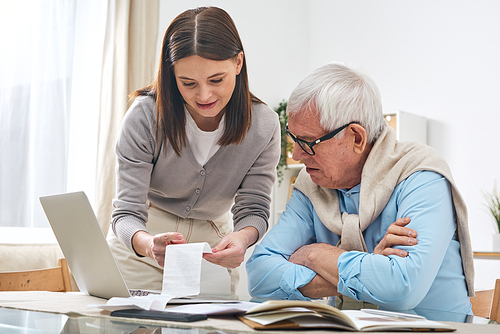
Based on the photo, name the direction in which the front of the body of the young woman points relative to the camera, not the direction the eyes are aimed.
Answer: toward the camera

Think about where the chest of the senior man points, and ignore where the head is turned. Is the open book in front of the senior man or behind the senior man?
in front

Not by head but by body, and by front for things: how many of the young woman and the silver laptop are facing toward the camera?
1

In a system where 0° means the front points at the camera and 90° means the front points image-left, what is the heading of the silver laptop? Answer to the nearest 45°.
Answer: approximately 225°

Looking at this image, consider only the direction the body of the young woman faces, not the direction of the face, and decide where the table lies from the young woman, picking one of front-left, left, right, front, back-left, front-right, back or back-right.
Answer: front

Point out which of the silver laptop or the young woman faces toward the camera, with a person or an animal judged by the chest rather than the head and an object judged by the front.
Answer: the young woman

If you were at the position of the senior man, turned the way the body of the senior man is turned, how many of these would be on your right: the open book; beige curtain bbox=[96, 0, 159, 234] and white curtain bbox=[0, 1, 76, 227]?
2

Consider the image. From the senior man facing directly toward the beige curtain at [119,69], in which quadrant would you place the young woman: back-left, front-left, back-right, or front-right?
front-left

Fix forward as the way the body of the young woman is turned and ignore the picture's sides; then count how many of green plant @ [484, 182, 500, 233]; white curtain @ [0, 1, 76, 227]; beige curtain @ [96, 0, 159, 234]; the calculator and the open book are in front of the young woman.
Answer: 2

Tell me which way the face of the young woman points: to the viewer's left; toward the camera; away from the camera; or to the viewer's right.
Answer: toward the camera

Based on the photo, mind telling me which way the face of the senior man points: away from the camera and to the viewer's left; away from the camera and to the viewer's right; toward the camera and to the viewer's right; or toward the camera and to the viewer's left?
toward the camera and to the viewer's left

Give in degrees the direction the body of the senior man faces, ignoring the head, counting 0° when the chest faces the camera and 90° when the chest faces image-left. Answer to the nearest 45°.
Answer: approximately 45°

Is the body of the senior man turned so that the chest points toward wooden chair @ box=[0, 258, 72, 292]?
no

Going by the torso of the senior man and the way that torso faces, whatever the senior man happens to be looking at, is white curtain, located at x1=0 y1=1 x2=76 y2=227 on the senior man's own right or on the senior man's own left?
on the senior man's own right

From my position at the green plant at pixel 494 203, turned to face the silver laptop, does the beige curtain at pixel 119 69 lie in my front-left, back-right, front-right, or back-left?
front-right
